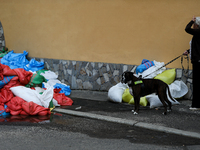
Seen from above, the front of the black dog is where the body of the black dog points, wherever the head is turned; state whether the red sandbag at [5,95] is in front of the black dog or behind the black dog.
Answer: in front

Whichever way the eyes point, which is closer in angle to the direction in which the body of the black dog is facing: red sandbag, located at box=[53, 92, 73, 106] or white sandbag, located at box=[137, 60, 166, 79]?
the red sandbag

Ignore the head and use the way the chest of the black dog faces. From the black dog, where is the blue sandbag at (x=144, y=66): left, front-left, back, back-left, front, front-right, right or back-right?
right

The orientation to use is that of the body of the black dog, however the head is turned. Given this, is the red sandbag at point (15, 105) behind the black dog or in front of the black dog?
in front

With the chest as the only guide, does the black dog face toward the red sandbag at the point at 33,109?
yes

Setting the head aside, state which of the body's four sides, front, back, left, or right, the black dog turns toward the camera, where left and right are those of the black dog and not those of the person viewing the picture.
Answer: left

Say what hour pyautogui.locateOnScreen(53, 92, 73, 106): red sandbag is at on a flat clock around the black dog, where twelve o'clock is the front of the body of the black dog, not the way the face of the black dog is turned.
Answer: The red sandbag is roughly at 1 o'clock from the black dog.

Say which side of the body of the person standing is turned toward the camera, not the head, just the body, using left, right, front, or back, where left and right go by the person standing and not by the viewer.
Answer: left

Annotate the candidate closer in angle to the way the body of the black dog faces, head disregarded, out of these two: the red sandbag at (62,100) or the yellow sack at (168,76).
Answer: the red sandbag

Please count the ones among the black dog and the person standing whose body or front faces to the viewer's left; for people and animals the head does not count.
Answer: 2

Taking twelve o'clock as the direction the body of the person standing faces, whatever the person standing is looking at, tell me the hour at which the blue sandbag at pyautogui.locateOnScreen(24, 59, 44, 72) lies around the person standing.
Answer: The blue sandbag is roughly at 1 o'clock from the person standing.
